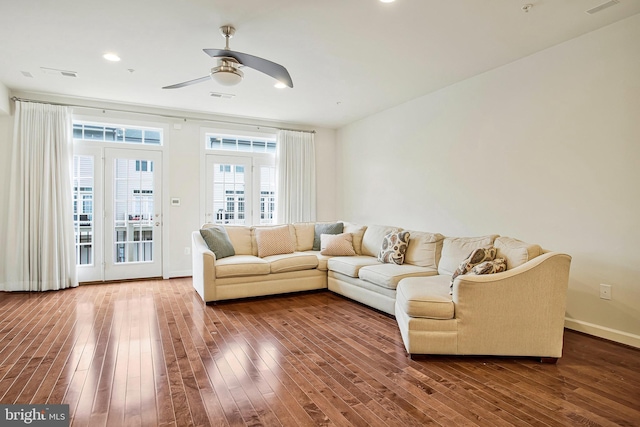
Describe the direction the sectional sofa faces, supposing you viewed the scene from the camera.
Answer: facing the viewer and to the left of the viewer

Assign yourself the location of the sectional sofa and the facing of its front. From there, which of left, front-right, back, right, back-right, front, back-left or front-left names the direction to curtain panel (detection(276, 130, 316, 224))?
right

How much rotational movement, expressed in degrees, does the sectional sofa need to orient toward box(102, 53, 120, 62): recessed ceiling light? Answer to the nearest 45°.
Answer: approximately 45° to its right

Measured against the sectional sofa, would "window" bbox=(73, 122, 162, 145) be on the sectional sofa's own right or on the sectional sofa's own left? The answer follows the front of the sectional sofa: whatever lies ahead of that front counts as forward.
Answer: on the sectional sofa's own right

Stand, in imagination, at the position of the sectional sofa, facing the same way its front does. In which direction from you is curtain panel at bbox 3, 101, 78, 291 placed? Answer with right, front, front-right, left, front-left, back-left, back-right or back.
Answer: front-right

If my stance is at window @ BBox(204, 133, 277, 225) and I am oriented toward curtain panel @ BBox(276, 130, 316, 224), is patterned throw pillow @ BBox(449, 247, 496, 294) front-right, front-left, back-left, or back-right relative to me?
front-right

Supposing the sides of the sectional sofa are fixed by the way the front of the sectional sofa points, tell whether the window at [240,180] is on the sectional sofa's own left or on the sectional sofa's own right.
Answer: on the sectional sofa's own right
